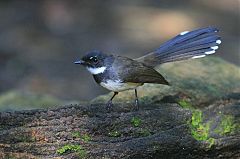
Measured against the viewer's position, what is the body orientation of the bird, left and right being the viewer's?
facing to the left of the viewer
